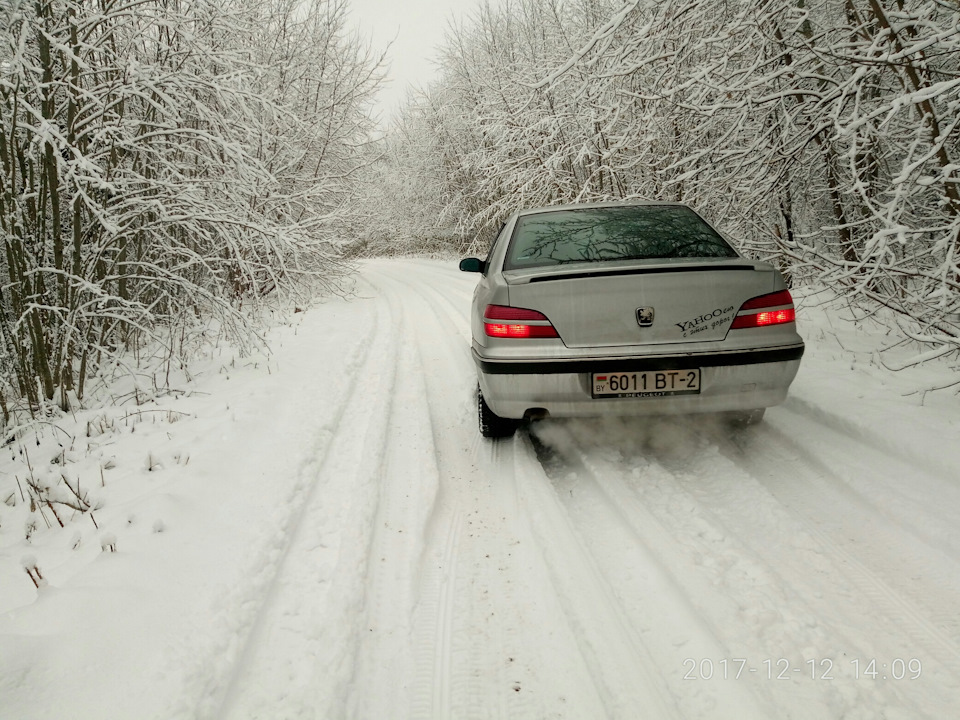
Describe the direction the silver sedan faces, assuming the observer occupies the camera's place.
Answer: facing away from the viewer
